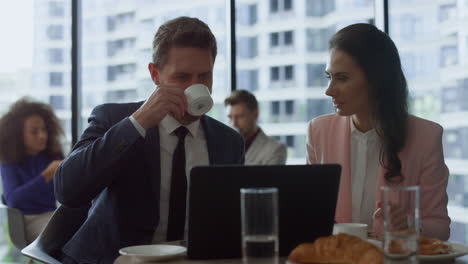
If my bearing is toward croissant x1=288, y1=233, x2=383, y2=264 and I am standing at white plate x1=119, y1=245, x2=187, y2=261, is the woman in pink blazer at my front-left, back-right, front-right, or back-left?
front-left

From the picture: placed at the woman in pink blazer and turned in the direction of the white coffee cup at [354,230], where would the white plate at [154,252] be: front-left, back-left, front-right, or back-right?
front-right

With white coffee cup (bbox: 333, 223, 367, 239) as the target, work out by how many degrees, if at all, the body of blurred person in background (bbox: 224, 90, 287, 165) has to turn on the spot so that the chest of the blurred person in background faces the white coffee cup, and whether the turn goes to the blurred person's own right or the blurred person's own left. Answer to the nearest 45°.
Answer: approximately 45° to the blurred person's own left

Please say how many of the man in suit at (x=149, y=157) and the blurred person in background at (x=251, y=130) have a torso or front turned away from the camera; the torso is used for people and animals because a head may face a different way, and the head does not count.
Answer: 0

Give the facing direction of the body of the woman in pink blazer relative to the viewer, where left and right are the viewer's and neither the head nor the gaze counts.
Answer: facing the viewer and to the left of the viewer

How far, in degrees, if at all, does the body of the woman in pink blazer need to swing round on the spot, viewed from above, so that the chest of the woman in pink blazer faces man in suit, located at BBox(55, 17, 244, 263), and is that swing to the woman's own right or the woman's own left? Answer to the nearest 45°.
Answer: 0° — they already face them

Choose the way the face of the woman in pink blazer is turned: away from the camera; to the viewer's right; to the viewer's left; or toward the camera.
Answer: to the viewer's left

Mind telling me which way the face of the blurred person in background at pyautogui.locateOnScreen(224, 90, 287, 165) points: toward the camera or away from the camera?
toward the camera

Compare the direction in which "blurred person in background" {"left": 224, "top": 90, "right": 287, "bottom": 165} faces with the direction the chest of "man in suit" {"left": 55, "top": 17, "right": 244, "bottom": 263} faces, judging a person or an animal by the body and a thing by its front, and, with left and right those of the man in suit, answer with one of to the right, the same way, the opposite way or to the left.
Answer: to the right

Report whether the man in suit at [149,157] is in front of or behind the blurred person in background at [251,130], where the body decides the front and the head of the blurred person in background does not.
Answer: in front

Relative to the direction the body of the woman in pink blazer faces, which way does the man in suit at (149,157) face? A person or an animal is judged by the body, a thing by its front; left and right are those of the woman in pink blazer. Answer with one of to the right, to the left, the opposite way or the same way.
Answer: to the left

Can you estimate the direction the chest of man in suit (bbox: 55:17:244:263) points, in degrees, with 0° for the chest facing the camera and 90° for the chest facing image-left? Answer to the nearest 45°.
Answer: approximately 315°

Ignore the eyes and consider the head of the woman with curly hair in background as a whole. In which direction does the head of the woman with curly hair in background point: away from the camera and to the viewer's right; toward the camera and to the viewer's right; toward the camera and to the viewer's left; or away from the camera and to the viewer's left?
toward the camera and to the viewer's right

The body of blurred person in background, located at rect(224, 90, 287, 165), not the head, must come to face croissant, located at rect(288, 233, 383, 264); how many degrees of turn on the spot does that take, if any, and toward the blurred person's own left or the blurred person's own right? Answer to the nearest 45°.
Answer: approximately 45° to the blurred person's own left
